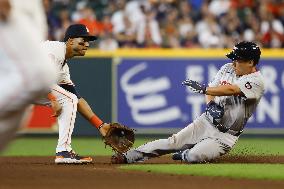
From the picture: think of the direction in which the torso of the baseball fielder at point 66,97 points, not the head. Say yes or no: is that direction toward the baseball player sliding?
yes

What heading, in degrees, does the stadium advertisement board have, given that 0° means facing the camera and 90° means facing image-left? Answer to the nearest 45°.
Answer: approximately 0°

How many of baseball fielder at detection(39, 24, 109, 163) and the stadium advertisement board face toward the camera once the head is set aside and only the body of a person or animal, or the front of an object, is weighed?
1

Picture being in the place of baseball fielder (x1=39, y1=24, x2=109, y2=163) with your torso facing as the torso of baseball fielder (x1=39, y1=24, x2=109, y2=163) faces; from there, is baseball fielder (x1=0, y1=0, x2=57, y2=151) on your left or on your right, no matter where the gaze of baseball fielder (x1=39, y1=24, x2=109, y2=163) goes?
on your right

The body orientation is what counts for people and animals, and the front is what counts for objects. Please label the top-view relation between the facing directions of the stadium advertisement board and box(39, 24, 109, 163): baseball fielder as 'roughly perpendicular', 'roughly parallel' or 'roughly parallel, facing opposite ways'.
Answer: roughly perpendicular

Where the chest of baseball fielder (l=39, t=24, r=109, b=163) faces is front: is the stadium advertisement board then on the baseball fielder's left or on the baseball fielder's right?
on the baseball fielder's left

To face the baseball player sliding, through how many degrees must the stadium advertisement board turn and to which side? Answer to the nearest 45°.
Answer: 0° — it already faces them

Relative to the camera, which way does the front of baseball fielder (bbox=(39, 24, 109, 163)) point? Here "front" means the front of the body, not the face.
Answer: to the viewer's right

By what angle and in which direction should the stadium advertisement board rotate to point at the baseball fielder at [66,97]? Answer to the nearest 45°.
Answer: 0° — it already faces them

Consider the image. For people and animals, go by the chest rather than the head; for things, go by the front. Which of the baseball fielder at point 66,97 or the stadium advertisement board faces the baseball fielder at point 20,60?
the stadium advertisement board
